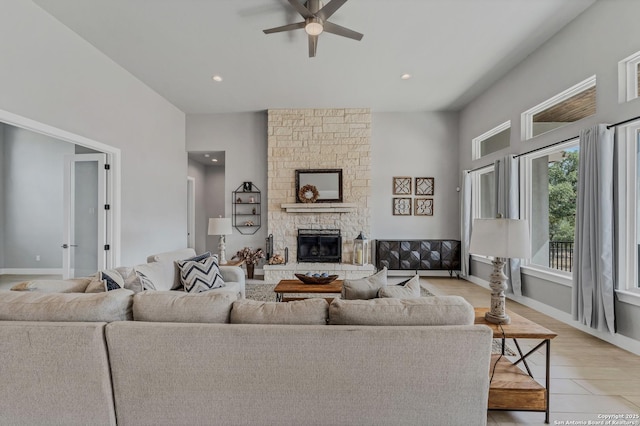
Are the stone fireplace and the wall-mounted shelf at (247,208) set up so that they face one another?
no

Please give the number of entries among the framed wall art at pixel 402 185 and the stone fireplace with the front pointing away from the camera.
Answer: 0

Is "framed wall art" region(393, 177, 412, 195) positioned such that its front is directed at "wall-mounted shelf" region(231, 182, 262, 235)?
no

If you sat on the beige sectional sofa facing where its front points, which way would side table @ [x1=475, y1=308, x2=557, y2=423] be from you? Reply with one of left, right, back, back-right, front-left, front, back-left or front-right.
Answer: right

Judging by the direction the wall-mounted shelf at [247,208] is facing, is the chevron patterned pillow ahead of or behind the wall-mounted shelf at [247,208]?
ahead

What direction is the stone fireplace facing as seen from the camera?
toward the camera

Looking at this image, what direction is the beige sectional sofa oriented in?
away from the camera

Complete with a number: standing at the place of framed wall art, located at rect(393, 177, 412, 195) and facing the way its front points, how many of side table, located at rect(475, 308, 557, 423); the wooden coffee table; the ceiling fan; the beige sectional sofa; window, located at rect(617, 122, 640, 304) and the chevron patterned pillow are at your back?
0

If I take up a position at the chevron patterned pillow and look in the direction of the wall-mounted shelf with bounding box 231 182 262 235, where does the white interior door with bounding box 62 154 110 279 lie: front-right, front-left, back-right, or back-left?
front-left

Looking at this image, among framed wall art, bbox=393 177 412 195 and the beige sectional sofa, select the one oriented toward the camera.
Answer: the framed wall art

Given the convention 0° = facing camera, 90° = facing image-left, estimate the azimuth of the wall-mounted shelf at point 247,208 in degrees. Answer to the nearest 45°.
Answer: approximately 0°

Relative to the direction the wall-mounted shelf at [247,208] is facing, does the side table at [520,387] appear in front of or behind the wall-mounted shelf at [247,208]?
in front

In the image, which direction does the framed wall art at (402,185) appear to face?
toward the camera

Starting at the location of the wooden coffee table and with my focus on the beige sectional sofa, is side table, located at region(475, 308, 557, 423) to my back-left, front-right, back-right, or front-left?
front-left

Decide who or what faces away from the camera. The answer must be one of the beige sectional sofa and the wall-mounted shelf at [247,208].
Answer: the beige sectional sofa

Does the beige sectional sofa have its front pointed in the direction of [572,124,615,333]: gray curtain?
no

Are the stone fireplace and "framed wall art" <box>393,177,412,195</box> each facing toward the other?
no

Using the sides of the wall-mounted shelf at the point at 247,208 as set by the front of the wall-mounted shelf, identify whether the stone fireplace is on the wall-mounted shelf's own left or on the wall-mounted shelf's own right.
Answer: on the wall-mounted shelf's own left

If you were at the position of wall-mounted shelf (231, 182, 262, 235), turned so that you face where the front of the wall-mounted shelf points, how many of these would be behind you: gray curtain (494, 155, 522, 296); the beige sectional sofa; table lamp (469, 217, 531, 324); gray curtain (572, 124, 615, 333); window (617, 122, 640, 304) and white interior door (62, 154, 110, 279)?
0

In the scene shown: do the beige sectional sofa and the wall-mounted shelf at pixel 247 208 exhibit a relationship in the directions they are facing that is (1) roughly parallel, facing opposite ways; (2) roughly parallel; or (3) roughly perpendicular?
roughly parallel, facing opposite ways

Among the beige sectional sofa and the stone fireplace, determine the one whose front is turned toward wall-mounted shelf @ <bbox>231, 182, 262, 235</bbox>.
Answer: the beige sectional sofa

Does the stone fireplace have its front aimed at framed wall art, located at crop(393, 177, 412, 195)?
no
